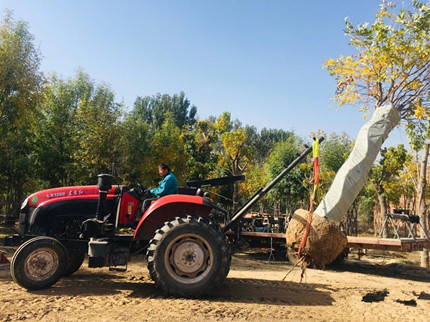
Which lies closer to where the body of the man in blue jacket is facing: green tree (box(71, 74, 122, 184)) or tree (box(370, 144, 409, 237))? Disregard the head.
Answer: the green tree

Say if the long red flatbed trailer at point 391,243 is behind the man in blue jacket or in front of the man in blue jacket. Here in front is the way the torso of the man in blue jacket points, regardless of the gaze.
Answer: behind

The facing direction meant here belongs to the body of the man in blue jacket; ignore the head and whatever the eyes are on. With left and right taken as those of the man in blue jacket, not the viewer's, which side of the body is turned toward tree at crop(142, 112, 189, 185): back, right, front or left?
right

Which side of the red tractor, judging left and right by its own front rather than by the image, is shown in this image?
left

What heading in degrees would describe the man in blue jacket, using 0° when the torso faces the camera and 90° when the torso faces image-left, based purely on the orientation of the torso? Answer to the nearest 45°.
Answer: approximately 90°

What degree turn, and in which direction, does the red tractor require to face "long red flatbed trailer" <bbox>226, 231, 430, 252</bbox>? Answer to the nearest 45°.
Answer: approximately 135° to its right

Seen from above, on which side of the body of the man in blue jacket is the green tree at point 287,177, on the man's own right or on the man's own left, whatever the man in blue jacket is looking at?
on the man's own right

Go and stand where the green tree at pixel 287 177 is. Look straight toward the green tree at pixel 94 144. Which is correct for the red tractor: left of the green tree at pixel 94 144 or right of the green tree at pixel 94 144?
left

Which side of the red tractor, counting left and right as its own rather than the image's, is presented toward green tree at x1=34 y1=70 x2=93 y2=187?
right

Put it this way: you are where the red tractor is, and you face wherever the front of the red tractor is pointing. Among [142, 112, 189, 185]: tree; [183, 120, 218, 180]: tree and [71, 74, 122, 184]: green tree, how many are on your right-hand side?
3
